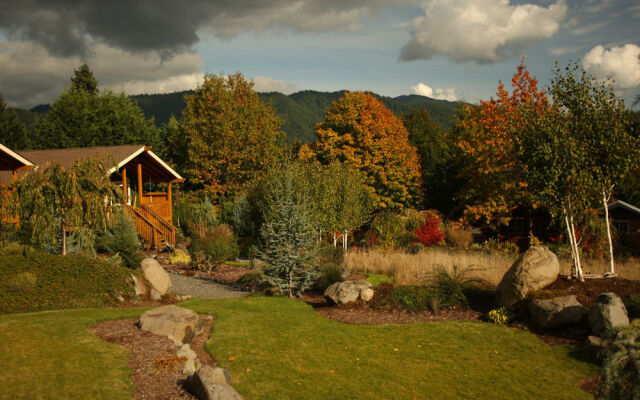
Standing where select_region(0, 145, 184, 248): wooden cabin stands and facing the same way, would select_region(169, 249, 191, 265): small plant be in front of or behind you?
in front

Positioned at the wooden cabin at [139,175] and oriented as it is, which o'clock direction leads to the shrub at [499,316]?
The shrub is roughly at 1 o'clock from the wooden cabin.

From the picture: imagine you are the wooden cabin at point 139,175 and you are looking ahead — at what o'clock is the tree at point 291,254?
The tree is roughly at 1 o'clock from the wooden cabin.

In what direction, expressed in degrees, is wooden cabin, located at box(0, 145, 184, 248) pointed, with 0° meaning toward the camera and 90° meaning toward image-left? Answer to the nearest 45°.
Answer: approximately 315°

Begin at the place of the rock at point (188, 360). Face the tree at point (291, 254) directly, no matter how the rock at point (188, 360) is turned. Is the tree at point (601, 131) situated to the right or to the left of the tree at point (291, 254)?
right

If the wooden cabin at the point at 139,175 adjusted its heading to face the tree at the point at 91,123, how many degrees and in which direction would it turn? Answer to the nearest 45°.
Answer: approximately 135° to its left

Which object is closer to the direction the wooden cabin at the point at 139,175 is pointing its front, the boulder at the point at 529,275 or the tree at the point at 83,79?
the boulder

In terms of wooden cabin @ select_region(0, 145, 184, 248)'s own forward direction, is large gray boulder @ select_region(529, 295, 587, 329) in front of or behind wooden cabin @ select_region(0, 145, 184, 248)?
in front

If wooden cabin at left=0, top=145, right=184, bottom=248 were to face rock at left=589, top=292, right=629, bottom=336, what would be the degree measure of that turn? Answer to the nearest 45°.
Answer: approximately 45° to its right

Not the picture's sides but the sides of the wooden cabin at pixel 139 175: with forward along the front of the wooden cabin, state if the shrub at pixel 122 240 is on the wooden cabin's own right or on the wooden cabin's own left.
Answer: on the wooden cabin's own right

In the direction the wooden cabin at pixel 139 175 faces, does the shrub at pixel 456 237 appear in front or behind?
in front

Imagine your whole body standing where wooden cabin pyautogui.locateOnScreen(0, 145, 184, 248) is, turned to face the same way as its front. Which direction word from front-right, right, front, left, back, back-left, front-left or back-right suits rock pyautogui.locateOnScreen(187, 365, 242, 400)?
front-right
